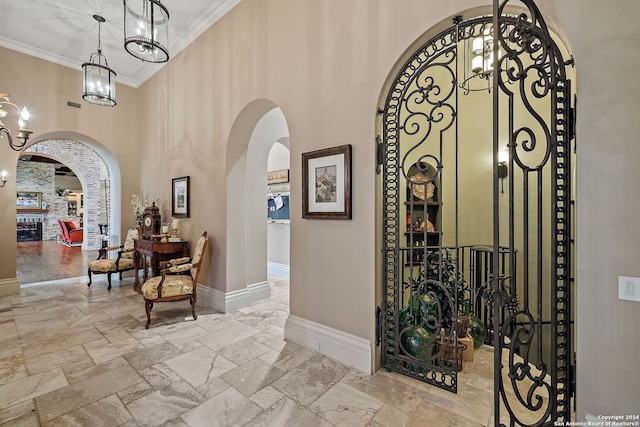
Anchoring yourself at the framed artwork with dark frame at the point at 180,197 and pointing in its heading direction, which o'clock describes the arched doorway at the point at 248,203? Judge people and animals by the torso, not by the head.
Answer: The arched doorway is roughly at 9 o'clock from the framed artwork with dark frame.

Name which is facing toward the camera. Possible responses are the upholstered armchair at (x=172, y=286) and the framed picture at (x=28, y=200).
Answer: the framed picture

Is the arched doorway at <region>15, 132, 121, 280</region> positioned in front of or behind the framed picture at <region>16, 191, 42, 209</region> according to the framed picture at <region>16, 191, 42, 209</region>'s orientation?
in front

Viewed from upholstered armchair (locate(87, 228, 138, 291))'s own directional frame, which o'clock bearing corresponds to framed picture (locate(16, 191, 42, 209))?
The framed picture is roughly at 4 o'clock from the upholstered armchair.

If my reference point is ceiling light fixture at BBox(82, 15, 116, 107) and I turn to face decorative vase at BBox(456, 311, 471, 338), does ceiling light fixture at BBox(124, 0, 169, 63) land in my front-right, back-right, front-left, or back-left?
front-right

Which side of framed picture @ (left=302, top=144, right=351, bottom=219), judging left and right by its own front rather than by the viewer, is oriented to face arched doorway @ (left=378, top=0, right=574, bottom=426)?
left

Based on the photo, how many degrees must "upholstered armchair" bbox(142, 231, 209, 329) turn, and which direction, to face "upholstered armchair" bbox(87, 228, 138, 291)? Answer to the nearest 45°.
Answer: approximately 90° to its right

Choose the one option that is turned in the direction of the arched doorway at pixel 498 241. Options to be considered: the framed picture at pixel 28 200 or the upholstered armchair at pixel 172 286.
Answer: the framed picture

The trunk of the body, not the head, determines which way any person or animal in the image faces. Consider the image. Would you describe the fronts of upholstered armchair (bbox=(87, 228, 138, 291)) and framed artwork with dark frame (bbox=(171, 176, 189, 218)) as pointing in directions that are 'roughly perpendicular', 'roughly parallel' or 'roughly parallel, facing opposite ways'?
roughly parallel

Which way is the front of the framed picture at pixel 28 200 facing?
toward the camera

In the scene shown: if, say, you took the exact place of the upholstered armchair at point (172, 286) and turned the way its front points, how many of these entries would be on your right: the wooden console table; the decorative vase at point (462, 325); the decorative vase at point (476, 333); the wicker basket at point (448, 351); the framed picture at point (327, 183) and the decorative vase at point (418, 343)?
1
